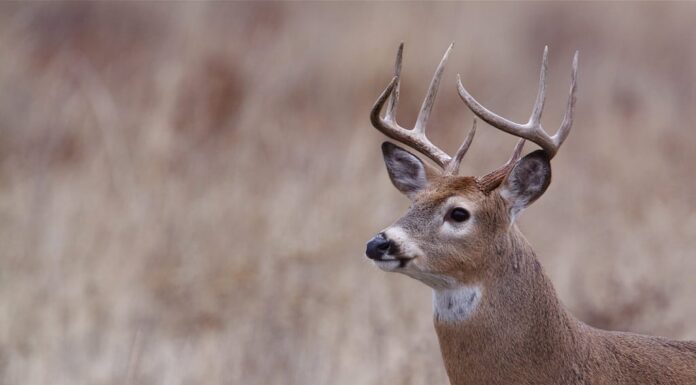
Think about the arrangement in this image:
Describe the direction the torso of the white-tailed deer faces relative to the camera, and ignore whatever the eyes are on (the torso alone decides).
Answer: to the viewer's left
